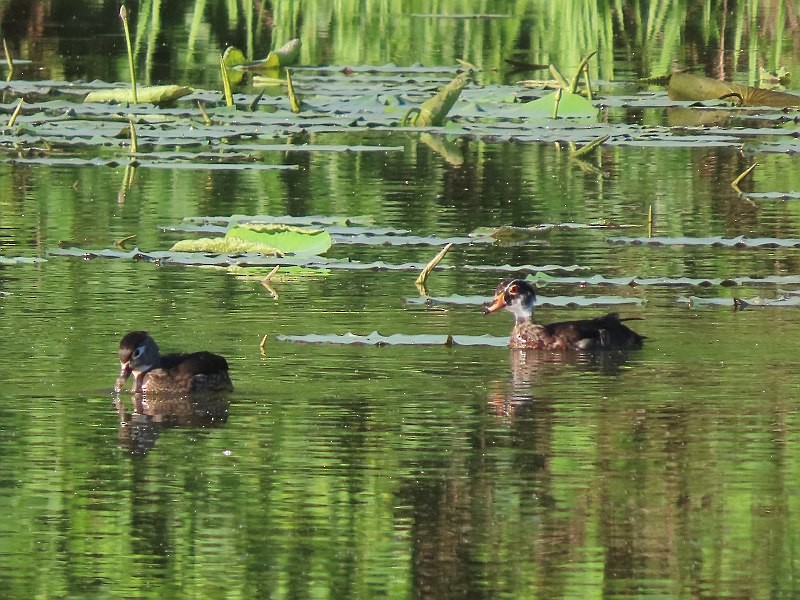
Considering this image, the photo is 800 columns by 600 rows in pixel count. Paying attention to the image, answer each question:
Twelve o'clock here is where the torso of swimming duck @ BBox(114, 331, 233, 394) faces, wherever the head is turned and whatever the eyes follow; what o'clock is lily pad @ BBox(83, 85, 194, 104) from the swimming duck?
The lily pad is roughly at 3 o'clock from the swimming duck.

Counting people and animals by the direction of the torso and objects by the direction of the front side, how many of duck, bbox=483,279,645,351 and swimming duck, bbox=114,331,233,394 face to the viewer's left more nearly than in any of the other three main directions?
2

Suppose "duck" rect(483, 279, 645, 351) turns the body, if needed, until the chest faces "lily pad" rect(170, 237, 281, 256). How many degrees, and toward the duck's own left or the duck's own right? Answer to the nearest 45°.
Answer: approximately 45° to the duck's own right

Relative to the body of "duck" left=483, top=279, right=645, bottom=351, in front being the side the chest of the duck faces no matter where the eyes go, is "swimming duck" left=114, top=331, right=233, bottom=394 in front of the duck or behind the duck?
in front

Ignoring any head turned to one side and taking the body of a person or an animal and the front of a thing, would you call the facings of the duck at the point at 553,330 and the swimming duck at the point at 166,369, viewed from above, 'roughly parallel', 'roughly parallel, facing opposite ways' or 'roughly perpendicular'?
roughly parallel

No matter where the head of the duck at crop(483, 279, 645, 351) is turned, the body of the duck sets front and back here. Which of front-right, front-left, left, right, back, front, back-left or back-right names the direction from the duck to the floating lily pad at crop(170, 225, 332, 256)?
front-right

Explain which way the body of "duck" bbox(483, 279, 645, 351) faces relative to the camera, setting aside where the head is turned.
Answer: to the viewer's left

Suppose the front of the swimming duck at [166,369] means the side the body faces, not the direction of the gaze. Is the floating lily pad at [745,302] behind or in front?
behind

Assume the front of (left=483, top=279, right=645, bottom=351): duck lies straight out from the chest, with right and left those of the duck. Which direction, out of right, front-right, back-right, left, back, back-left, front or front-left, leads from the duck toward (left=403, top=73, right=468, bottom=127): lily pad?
right

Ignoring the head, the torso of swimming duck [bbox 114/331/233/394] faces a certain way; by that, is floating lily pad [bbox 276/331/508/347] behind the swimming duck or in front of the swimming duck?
behind

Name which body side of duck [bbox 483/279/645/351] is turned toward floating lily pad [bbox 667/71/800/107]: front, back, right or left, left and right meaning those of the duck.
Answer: right

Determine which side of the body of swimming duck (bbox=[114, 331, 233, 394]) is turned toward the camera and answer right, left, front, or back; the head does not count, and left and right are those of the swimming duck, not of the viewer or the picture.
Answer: left

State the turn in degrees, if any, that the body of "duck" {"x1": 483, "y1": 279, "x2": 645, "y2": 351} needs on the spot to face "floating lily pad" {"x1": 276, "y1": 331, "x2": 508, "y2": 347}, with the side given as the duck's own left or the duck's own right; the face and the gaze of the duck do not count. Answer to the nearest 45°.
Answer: approximately 45° to the duck's own left

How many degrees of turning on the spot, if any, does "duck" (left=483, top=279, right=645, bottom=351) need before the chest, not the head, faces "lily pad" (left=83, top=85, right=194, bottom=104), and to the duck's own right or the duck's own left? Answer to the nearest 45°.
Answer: approximately 45° to the duck's own right

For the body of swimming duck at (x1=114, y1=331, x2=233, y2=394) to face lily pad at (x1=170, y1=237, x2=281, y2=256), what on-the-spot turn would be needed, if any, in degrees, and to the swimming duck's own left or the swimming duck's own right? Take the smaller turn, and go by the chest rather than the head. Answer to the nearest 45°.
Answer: approximately 90° to the swimming duck's own right
